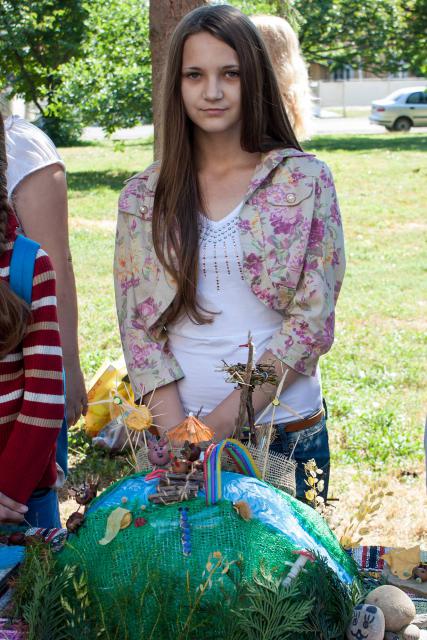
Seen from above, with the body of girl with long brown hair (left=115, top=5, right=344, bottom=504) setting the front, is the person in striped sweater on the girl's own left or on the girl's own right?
on the girl's own right

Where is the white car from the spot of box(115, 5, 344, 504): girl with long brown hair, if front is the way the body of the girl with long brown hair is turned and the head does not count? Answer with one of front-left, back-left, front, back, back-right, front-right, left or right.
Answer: back

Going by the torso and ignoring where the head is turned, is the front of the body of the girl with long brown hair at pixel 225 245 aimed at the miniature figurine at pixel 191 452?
yes

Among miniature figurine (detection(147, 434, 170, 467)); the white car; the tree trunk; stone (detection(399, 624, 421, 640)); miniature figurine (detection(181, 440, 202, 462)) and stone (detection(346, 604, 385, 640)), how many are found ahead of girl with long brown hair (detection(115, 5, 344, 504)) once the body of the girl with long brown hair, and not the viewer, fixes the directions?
4

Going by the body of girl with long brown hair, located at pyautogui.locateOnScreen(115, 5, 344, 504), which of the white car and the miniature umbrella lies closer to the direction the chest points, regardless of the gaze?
the miniature umbrella

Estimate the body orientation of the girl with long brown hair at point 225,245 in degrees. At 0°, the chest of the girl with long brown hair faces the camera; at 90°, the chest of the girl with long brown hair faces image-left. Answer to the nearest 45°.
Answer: approximately 0°

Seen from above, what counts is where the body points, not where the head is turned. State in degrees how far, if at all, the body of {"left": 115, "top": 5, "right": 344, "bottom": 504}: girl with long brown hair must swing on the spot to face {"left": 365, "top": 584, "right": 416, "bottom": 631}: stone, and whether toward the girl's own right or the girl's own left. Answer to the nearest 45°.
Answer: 0° — they already face it

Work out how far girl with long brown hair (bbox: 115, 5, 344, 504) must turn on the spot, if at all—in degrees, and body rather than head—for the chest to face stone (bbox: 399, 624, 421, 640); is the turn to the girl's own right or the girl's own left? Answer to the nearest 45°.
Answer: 0° — they already face it

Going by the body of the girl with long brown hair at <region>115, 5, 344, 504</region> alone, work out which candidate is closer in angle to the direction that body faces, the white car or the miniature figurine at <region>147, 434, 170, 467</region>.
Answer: the miniature figurine

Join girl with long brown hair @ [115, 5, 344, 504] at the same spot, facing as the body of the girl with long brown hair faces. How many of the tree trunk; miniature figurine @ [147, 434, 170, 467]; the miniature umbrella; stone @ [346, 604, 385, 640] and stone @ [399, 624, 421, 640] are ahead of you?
4

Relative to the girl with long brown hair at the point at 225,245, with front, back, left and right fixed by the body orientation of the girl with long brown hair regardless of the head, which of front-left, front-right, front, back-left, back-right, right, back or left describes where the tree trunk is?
back

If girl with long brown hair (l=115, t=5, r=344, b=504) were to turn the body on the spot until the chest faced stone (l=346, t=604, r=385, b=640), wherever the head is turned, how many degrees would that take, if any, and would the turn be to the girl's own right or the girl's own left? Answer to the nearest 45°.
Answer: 0° — they already face it

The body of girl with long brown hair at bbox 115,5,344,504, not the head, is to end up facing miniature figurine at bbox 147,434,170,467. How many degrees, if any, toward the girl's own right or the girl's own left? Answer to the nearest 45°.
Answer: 0° — they already face it
